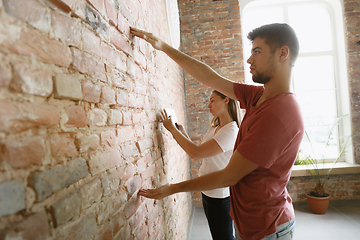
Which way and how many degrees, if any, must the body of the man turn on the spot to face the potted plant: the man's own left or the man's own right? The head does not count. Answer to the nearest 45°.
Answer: approximately 135° to the man's own right

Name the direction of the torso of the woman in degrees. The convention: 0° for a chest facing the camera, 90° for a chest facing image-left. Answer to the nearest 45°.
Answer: approximately 90°

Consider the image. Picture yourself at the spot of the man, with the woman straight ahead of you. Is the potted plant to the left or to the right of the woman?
right

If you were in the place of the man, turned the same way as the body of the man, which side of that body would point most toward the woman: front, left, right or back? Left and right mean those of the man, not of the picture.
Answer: right

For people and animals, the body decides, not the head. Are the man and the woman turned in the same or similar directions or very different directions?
same or similar directions

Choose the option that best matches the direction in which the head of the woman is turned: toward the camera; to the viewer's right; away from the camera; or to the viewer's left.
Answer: to the viewer's left

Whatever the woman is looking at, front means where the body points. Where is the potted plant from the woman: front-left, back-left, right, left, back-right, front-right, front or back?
back-right

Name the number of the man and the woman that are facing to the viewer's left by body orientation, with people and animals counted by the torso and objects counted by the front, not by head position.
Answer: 2

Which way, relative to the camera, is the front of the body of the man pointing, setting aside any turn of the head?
to the viewer's left

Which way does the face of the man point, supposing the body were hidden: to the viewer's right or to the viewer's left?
to the viewer's left

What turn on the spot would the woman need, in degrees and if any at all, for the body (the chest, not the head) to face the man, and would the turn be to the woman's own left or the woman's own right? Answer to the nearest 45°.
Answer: approximately 90° to the woman's own left
